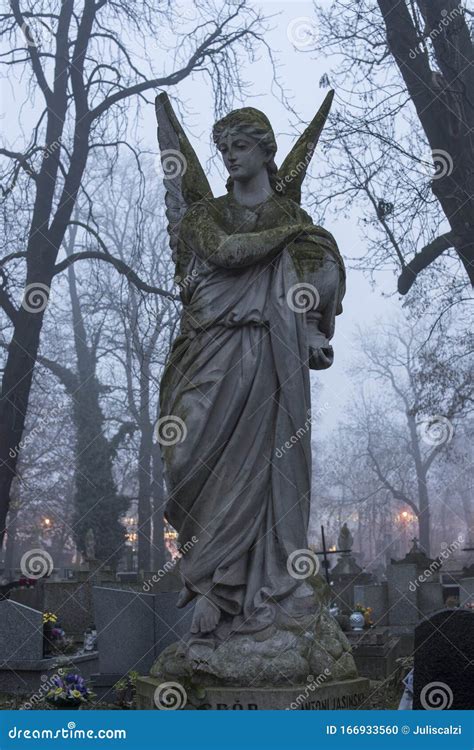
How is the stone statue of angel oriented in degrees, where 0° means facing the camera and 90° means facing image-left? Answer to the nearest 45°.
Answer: approximately 0°

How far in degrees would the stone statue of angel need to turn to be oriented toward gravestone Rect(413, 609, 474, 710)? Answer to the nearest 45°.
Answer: approximately 135° to its left

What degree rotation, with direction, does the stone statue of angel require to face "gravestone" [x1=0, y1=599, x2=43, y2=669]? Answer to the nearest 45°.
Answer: approximately 135° to its right

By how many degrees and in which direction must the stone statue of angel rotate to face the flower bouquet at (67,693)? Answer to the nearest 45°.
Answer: approximately 135° to its right

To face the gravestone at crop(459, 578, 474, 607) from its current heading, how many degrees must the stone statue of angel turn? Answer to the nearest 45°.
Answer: approximately 180°
